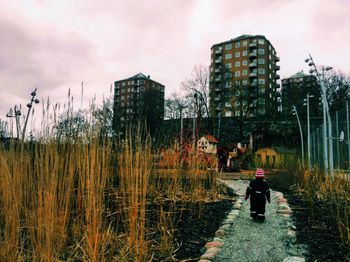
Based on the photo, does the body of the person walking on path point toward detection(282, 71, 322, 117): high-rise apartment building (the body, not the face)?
yes

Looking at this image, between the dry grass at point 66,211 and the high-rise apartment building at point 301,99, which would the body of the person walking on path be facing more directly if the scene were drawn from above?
the high-rise apartment building

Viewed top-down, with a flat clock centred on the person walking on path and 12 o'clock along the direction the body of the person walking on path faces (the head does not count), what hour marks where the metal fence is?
The metal fence is roughly at 1 o'clock from the person walking on path.

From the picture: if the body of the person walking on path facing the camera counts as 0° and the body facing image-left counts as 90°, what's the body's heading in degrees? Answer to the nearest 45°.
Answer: approximately 180°

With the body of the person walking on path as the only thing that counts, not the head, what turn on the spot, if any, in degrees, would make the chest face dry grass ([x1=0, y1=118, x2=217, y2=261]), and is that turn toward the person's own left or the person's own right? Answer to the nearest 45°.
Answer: approximately 135° to the person's own left
